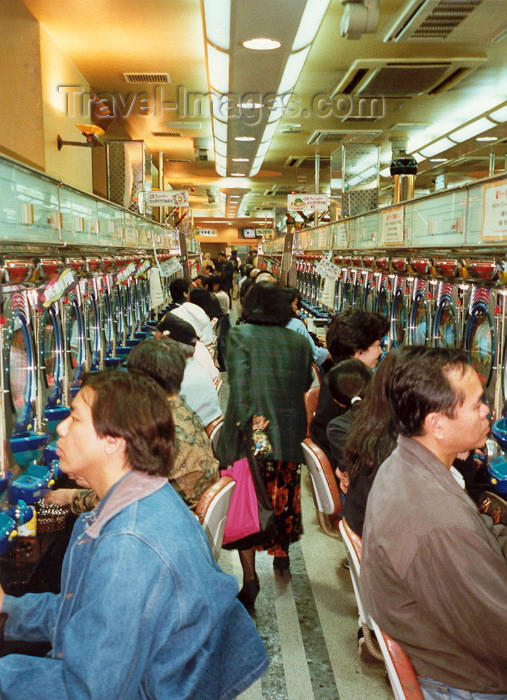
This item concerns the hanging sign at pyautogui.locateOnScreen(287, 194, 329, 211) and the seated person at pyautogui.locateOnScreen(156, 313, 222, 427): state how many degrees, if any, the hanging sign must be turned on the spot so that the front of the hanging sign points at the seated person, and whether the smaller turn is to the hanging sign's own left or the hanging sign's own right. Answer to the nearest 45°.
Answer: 0° — it already faces them

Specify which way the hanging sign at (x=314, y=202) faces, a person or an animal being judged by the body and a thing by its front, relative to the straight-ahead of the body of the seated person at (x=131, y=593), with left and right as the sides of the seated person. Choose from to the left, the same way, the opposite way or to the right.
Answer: to the left

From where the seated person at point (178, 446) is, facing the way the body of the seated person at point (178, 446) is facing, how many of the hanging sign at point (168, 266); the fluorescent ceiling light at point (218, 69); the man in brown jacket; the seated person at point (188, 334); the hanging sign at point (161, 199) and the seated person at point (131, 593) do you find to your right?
4

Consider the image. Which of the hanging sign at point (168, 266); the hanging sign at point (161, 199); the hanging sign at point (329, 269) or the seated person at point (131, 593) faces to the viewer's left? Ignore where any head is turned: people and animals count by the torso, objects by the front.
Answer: the seated person

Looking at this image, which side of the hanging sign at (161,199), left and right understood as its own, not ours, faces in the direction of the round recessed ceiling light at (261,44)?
front

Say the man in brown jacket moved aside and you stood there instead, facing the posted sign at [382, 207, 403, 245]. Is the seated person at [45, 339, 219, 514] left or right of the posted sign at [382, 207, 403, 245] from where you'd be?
left

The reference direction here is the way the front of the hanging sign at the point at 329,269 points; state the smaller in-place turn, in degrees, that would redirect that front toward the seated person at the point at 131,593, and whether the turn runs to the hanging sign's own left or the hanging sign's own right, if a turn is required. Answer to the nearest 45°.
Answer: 0° — it already faces them

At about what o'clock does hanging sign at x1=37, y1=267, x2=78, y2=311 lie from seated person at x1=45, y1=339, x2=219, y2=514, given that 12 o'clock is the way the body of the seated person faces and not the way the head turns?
The hanging sign is roughly at 2 o'clock from the seated person.

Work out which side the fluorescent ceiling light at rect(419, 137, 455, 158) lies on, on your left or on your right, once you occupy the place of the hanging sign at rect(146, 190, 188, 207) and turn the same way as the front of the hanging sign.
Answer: on your left

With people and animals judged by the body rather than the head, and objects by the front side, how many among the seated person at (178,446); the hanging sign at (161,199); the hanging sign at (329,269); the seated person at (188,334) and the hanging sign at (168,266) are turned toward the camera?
3

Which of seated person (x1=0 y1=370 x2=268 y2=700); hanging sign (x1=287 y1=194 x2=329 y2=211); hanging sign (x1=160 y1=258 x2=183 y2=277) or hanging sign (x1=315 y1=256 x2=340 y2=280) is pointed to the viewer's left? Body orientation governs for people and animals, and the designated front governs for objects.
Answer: the seated person

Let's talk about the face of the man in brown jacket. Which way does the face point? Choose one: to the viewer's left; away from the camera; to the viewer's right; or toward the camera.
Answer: to the viewer's right

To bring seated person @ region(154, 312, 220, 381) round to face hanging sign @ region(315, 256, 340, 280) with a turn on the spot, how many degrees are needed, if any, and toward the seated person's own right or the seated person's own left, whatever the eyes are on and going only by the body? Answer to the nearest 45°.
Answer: approximately 135° to the seated person's own right

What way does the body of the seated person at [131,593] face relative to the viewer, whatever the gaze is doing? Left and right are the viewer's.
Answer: facing to the left of the viewer

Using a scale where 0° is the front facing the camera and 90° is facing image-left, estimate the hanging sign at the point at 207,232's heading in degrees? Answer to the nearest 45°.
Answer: approximately 0°

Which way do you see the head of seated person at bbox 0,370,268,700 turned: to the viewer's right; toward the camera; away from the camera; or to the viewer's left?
to the viewer's left

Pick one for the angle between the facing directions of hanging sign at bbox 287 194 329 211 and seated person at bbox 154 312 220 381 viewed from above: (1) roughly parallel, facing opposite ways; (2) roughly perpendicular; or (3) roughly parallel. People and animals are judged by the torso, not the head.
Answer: roughly perpendicular
